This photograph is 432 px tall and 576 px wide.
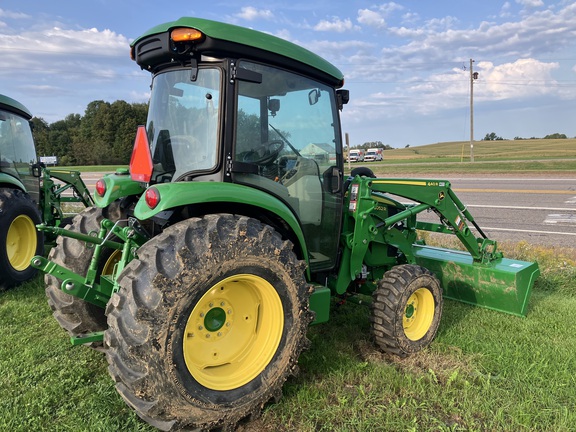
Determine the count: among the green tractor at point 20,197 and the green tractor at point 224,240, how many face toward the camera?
0

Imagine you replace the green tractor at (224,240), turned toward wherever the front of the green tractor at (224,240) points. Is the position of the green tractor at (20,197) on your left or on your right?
on your left

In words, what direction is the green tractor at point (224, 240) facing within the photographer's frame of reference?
facing away from the viewer and to the right of the viewer
